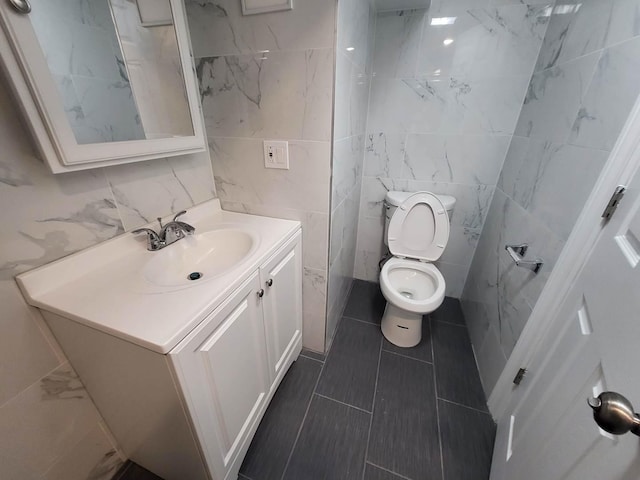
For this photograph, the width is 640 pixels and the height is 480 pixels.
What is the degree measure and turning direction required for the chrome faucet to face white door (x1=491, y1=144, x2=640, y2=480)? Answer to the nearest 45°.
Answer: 0° — it already faces it

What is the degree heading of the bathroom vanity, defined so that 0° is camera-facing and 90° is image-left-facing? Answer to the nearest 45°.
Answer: approximately 315°

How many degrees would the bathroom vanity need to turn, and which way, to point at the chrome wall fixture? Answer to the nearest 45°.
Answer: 0° — it already faces it

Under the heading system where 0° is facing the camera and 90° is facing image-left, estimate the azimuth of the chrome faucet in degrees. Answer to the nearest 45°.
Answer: approximately 315°

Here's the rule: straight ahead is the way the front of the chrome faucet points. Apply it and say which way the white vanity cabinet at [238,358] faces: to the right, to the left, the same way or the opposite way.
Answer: the same way

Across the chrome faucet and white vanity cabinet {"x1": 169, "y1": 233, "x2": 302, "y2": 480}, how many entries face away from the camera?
0

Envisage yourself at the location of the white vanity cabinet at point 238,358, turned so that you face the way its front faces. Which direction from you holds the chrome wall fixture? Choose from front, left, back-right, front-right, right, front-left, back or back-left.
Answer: front-left

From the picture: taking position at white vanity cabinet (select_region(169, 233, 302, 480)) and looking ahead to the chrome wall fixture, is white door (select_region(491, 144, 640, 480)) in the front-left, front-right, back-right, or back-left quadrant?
front-right
